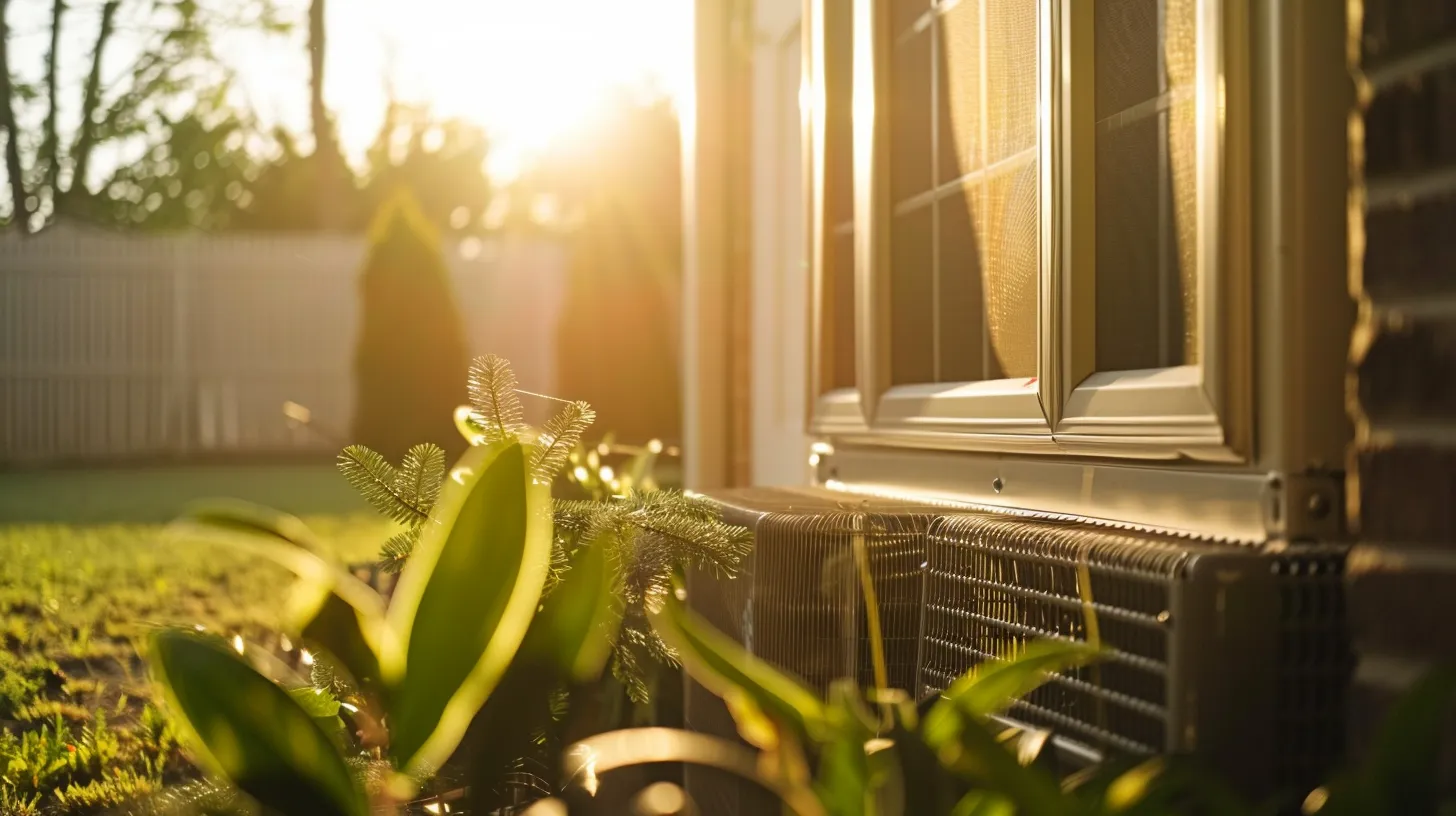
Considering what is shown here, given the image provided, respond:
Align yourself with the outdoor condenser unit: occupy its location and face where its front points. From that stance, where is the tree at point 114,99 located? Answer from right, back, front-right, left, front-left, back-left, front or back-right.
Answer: right

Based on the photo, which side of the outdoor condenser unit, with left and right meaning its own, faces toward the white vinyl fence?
right

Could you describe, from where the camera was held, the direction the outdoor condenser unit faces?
facing the viewer and to the left of the viewer
